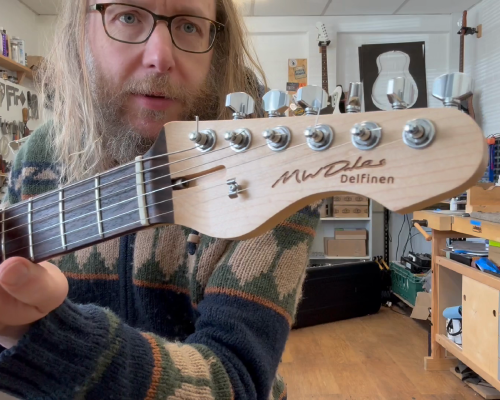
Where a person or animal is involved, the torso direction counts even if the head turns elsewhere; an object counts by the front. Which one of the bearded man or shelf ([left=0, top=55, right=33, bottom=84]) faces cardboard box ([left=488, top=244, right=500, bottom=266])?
the shelf

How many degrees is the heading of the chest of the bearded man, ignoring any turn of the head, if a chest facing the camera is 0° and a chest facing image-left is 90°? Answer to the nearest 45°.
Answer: approximately 0°

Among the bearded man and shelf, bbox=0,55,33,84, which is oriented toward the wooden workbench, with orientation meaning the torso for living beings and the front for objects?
the shelf

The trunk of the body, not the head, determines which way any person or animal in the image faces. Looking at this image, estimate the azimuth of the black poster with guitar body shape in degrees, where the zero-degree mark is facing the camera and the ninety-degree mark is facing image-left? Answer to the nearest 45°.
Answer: approximately 0°

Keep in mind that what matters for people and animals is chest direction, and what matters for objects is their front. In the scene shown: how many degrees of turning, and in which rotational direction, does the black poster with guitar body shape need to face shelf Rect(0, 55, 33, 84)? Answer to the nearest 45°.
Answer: approximately 45° to its right

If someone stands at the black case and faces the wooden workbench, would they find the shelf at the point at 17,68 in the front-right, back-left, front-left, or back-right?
back-right

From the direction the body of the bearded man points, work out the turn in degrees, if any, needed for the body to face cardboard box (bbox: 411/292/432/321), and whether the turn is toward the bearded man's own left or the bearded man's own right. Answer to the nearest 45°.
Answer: approximately 135° to the bearded man's own left

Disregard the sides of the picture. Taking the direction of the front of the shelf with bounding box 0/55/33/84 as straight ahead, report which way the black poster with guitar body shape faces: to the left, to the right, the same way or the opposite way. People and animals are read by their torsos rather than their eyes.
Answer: to the right

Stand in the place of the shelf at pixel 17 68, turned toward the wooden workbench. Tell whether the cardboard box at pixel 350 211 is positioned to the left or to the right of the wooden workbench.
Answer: left

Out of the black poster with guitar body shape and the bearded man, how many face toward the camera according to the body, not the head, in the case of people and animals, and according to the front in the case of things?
2

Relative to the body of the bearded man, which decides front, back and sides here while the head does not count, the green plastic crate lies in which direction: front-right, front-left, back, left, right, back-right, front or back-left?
back-left

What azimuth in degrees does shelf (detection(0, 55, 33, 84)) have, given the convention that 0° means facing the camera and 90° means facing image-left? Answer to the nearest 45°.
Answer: approximately 315°

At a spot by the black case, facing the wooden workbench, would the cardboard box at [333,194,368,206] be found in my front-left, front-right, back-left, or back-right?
back-left
